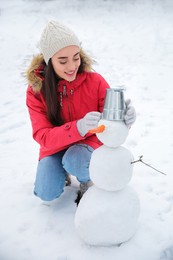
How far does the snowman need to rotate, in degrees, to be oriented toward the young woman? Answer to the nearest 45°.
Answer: approximately 90° to its right

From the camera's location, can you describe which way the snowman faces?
facing the viewer and to the left of the viewer
